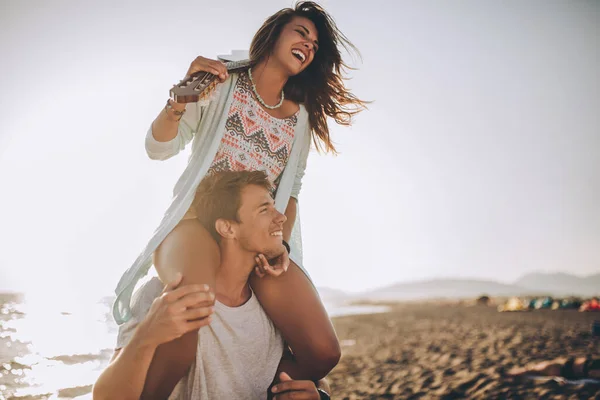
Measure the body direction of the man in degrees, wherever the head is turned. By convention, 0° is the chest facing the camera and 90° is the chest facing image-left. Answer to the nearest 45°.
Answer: approximately 315°
